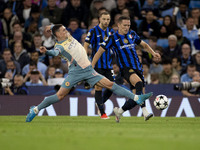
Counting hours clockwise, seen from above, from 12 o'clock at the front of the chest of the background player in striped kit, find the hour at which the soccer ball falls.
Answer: The soccer ball is roughly at 12 o'clock from the background player in striped kit.

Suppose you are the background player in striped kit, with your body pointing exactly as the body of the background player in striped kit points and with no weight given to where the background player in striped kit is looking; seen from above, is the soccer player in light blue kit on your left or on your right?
on your right

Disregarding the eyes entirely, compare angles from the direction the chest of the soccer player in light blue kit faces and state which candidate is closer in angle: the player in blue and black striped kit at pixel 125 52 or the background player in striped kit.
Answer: the player in blue and black striped kit

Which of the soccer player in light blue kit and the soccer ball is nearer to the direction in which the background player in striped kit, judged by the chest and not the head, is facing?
the soccer ball

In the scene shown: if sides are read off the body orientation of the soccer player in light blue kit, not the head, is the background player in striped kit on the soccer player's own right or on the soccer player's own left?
on the soccer player's own left

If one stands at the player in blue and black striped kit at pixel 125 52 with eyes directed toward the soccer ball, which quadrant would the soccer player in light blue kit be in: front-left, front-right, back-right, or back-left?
back-right

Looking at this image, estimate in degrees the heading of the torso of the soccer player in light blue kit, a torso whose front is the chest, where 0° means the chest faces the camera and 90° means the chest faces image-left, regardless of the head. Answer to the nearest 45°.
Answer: approximately 315°

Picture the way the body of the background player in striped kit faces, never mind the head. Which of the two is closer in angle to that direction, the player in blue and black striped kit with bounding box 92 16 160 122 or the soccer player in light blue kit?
the player in blue and black striped kit

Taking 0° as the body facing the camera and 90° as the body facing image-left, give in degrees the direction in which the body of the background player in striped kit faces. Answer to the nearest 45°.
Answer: approximately 315°
